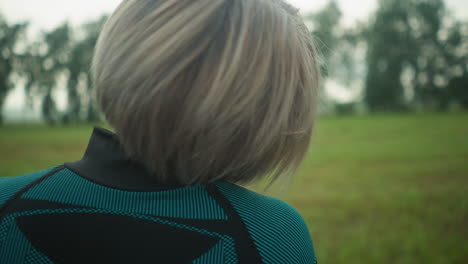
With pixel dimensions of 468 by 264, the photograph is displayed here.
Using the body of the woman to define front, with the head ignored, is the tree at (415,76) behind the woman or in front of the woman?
in front

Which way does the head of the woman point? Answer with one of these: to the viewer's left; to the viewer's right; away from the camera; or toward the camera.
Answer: away from the camera

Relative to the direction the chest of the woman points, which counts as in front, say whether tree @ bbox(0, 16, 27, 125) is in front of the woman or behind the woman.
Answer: in front

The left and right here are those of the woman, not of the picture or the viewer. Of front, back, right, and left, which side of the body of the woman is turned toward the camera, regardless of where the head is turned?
back
